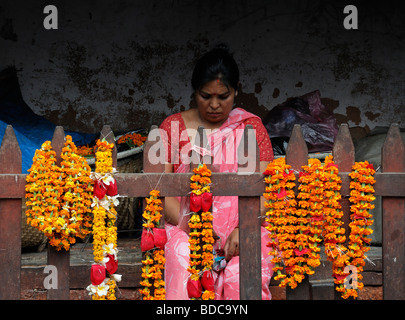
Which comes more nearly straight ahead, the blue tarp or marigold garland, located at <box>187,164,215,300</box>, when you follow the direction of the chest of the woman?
the marigold garland

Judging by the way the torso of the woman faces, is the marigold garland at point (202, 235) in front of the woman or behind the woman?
in front

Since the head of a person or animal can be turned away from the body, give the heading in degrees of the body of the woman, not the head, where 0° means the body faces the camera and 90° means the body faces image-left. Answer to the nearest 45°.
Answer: approximately 0°

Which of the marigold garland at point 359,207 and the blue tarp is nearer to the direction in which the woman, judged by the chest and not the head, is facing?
the marigold garland

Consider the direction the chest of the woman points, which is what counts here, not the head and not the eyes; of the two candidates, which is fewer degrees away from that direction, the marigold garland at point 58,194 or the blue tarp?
the marigold garland

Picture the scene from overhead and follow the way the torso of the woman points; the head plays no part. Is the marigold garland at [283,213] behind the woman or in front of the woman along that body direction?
in front

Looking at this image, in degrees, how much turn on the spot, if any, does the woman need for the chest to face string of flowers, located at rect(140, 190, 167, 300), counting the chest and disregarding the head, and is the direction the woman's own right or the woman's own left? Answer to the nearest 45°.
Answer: approximately 45° to the woman's own right

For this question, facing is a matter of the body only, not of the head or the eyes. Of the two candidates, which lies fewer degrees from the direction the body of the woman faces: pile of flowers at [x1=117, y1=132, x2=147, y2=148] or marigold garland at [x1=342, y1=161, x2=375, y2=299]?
the marigold garland

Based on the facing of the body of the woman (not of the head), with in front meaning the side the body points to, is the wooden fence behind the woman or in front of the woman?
in front
